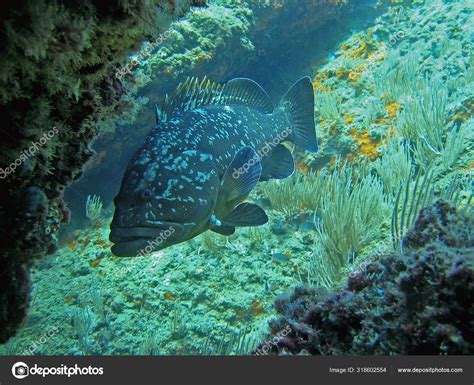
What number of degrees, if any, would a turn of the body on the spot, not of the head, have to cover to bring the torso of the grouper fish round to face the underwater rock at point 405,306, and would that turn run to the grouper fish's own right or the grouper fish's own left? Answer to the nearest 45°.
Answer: approximately 90° to the grouper fish's own left

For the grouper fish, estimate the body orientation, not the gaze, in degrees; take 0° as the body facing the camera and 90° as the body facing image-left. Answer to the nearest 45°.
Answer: approximately 45°

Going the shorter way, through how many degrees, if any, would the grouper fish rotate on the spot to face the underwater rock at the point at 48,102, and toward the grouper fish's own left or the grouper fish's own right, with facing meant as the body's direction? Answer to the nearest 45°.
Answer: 0° — it already faces it
